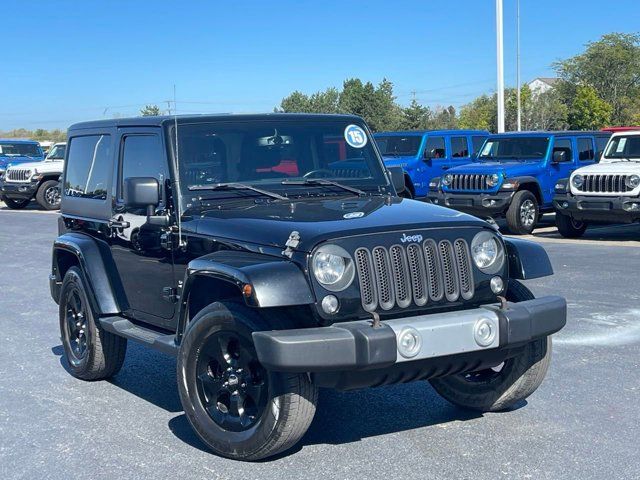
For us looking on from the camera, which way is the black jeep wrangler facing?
facing the viewer and to the right of the viewer

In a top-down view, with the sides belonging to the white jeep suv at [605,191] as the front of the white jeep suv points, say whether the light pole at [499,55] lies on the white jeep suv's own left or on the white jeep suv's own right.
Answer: on the white jeep suv's own right

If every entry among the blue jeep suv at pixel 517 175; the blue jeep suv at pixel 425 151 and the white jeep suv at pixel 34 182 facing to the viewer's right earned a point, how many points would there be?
0

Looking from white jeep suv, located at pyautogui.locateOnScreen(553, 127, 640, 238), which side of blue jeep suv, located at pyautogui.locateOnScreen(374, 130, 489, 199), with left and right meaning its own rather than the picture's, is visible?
left

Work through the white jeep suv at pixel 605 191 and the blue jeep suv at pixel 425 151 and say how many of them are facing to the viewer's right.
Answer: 0

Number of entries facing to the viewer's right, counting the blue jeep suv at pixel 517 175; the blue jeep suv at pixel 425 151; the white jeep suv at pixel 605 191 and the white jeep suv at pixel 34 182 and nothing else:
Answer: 0

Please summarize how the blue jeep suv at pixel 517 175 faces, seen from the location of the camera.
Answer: facing the viewer and to the left of the viewer

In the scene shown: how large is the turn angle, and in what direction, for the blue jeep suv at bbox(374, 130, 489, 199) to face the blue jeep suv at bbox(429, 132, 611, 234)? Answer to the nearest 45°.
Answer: approximately 90° to its left

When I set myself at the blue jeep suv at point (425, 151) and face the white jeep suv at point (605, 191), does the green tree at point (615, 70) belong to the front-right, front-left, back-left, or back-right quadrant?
back-left

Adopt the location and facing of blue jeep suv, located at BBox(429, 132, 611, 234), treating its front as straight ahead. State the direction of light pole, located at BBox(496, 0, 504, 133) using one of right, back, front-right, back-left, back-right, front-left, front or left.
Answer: back-right

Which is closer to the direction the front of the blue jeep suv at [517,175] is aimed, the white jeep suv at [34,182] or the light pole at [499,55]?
the white jeep suv

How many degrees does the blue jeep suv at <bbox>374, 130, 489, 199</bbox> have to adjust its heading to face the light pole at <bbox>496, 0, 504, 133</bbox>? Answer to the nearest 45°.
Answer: approximately 135° to its right

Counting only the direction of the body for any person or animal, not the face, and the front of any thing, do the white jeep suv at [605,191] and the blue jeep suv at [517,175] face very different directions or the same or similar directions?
same or similar directions

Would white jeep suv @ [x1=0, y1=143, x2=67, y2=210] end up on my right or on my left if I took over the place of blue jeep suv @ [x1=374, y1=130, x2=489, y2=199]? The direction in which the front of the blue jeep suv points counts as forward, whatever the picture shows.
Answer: on my right

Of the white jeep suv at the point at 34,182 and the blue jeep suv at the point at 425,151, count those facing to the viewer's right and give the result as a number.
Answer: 0

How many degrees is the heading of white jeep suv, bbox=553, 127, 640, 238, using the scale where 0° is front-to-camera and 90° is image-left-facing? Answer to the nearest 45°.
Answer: approximately 45°

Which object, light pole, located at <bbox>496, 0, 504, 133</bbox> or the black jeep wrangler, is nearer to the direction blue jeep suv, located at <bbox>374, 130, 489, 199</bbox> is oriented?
the black jeep wrangler
